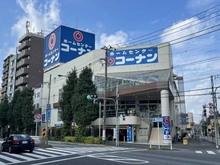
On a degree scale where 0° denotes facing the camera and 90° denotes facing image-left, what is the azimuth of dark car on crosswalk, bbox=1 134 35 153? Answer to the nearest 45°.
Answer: approximately 135°

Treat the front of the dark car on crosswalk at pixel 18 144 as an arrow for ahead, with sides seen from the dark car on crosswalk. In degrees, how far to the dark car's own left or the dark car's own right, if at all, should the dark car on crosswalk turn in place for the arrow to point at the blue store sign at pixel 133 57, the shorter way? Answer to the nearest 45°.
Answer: approximately 90° to the dark car's own right

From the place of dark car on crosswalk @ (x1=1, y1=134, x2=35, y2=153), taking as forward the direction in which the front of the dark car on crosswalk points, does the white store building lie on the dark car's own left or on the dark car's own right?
on the dark car's own right

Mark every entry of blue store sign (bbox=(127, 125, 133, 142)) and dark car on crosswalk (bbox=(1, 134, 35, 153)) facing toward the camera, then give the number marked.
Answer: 1

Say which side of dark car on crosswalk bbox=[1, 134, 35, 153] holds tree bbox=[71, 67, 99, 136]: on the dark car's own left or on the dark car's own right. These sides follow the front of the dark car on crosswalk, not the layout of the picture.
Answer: on the dark car's own right

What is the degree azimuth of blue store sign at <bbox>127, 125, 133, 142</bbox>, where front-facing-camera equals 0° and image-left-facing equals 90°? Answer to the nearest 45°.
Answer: approximately 0°

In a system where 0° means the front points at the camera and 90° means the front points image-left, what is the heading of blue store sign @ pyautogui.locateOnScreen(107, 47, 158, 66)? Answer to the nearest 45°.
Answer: approximately 0°

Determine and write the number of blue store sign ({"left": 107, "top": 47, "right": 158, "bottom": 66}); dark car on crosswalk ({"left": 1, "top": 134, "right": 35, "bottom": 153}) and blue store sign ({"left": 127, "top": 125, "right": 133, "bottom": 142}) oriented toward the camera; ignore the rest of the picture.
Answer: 2
